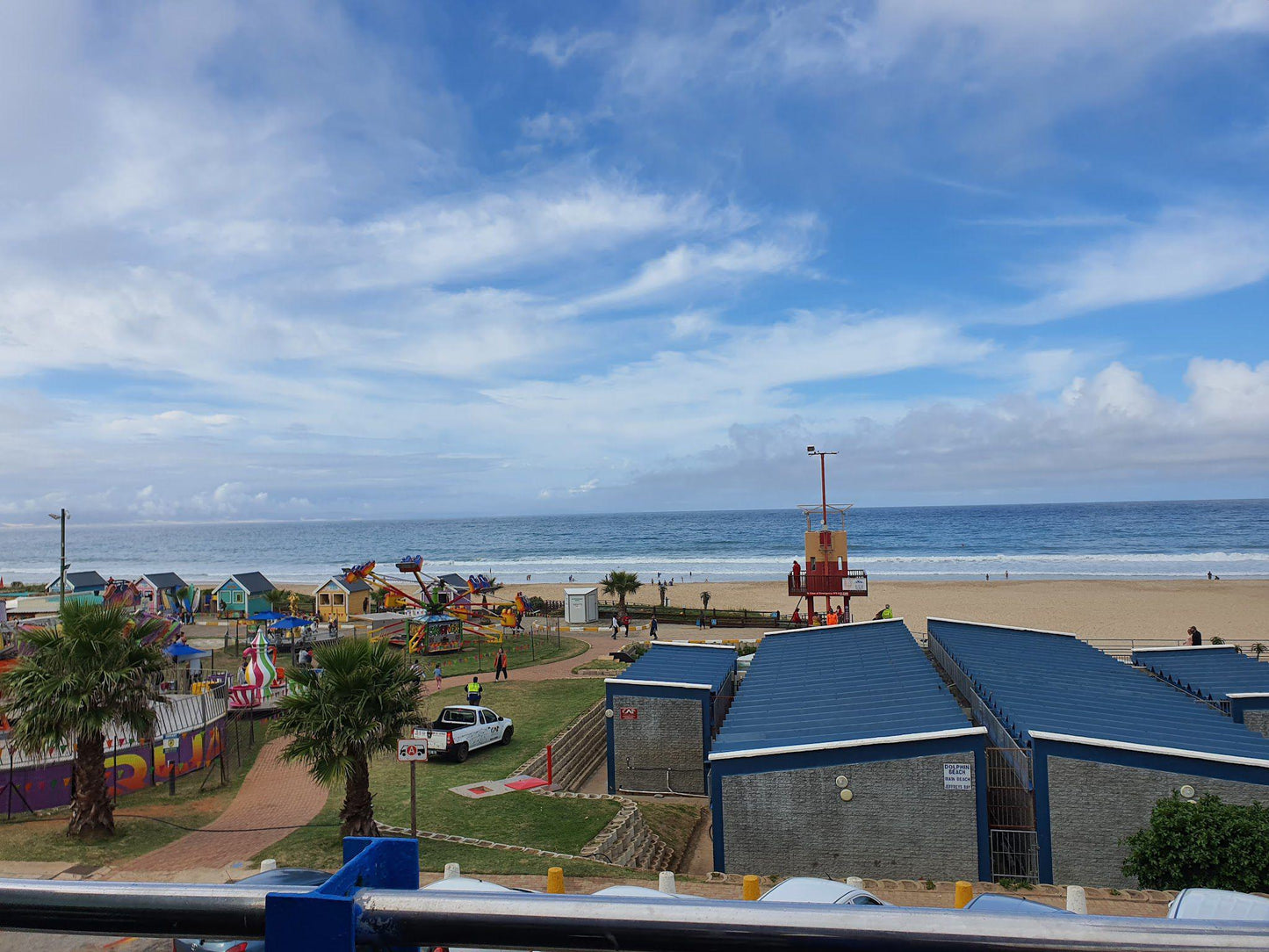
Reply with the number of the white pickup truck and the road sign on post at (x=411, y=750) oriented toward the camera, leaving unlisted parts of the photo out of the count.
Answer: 1

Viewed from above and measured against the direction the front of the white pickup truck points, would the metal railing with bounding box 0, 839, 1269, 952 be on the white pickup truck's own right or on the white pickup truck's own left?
on the white pickup truck's own right

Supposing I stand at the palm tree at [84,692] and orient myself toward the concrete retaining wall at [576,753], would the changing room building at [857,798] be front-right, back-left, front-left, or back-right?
front-right

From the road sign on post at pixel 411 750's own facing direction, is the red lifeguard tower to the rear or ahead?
to the rear

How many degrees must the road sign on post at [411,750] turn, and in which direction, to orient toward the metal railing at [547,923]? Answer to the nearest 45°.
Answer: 0° — it already faces it

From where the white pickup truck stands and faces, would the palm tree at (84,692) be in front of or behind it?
behind

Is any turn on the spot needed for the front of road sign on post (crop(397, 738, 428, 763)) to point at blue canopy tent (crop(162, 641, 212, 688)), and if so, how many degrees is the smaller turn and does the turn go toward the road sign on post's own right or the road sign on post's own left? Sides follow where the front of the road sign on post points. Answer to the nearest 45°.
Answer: approximately 180°

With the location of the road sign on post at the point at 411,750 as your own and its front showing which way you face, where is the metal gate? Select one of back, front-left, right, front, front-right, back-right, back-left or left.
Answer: left

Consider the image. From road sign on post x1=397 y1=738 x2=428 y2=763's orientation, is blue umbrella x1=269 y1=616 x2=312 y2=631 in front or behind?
behind

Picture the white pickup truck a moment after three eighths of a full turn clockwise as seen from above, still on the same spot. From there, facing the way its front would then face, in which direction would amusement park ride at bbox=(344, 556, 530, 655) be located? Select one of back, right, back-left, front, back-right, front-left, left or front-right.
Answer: back

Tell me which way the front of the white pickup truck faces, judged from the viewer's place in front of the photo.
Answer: facing away from the viewer and to the right of the viewer

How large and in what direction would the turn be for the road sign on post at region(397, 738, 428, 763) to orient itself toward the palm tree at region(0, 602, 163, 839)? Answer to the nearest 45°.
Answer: approximately 135° to its right

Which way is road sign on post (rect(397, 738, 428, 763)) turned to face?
toward the camera
